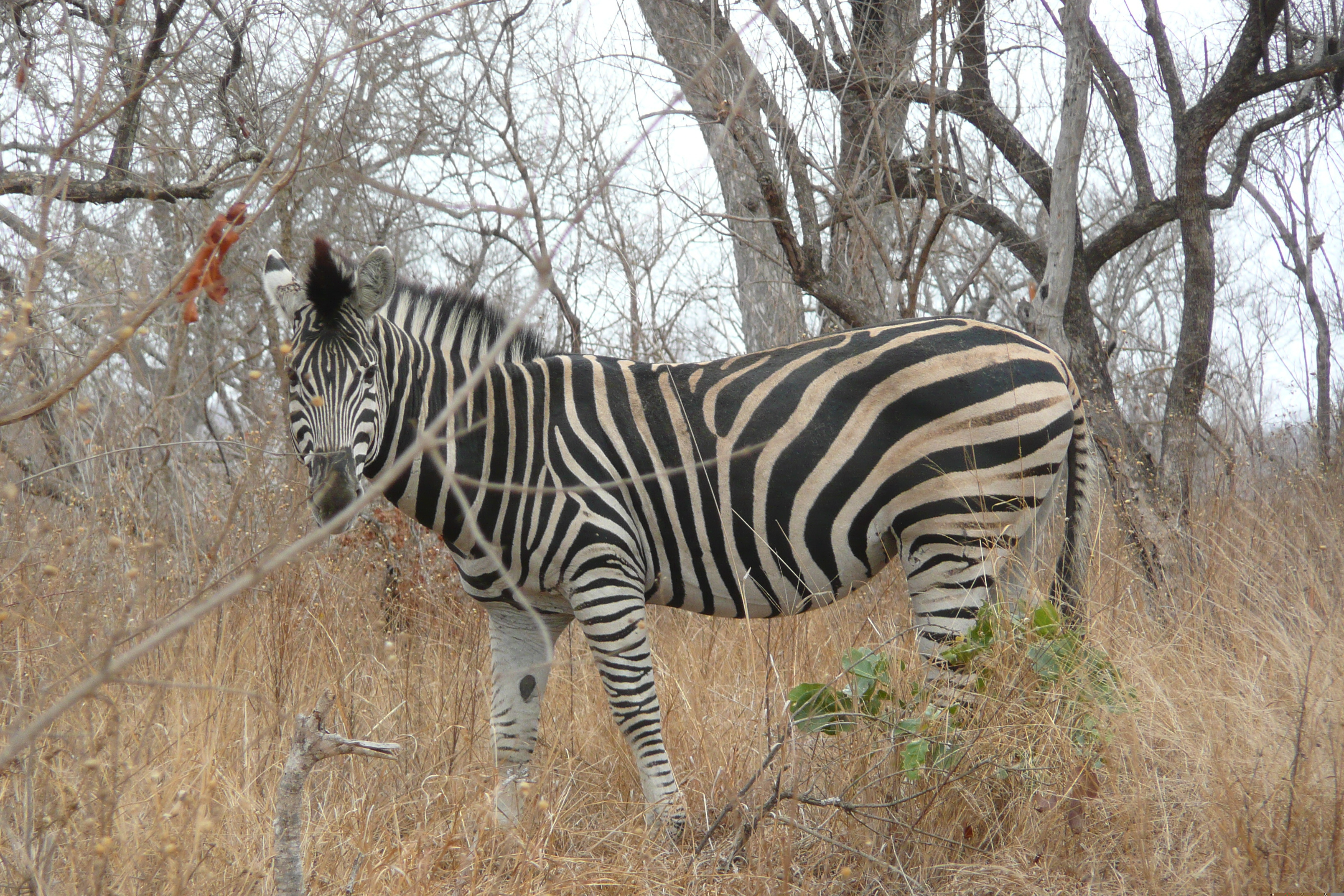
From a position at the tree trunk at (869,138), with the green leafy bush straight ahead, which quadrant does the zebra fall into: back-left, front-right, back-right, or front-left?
front-right

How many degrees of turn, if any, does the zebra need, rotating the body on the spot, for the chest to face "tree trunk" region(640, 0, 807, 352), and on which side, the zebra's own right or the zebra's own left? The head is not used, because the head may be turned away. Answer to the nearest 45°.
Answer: approximately 90° to the zebra's own right

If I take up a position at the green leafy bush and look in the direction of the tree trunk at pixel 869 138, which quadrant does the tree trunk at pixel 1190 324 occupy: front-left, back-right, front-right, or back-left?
front-right

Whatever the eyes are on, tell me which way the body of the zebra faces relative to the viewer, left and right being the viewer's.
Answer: facing to the left of the viewer

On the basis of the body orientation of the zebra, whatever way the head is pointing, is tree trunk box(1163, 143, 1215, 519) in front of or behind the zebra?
behind

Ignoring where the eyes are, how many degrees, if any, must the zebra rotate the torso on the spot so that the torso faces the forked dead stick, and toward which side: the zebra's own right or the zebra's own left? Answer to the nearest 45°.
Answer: approximately 45° to the zebra's own left

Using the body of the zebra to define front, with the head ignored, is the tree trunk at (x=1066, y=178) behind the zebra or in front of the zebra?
behind
